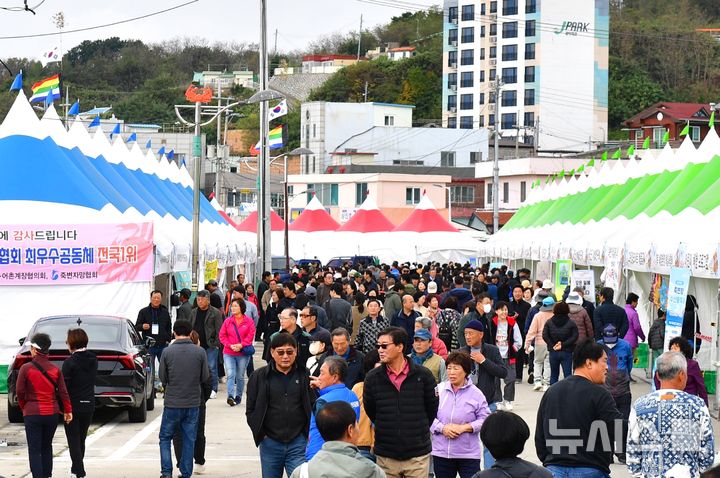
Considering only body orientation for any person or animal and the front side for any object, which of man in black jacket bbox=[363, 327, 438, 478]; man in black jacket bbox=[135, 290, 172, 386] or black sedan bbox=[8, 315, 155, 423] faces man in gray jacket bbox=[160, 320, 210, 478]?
man in black jacket bbox=[135, 290, 172, 386]

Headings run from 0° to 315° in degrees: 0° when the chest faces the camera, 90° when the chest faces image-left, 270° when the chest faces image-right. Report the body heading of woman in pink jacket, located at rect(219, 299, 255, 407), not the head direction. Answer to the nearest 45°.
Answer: approximately 0°

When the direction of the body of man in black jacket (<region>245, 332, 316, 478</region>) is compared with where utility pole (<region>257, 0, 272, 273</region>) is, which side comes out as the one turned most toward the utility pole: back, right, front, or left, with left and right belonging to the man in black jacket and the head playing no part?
back

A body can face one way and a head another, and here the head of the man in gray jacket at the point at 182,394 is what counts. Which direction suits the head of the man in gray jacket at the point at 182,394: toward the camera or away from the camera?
away from the camera

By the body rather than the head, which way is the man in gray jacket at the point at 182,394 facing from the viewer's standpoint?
away from the camera

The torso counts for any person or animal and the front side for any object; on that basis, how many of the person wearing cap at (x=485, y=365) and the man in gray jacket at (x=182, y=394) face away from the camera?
1

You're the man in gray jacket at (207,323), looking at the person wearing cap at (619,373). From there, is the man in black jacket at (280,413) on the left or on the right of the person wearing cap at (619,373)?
right

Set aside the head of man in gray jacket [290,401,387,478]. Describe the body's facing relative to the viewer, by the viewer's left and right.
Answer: facing away from the viewer and to the right of the viewer

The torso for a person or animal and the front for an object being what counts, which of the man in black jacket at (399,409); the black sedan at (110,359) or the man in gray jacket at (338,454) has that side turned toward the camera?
the man in black jacket

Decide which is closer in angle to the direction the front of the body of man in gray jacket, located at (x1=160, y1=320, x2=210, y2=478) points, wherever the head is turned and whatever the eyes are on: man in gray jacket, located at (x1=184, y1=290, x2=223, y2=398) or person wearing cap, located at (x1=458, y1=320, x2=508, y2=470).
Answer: the man in gray jacket

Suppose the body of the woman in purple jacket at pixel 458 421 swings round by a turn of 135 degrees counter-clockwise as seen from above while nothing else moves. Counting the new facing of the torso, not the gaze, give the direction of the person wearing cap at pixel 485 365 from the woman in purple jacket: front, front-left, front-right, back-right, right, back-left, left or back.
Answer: left
